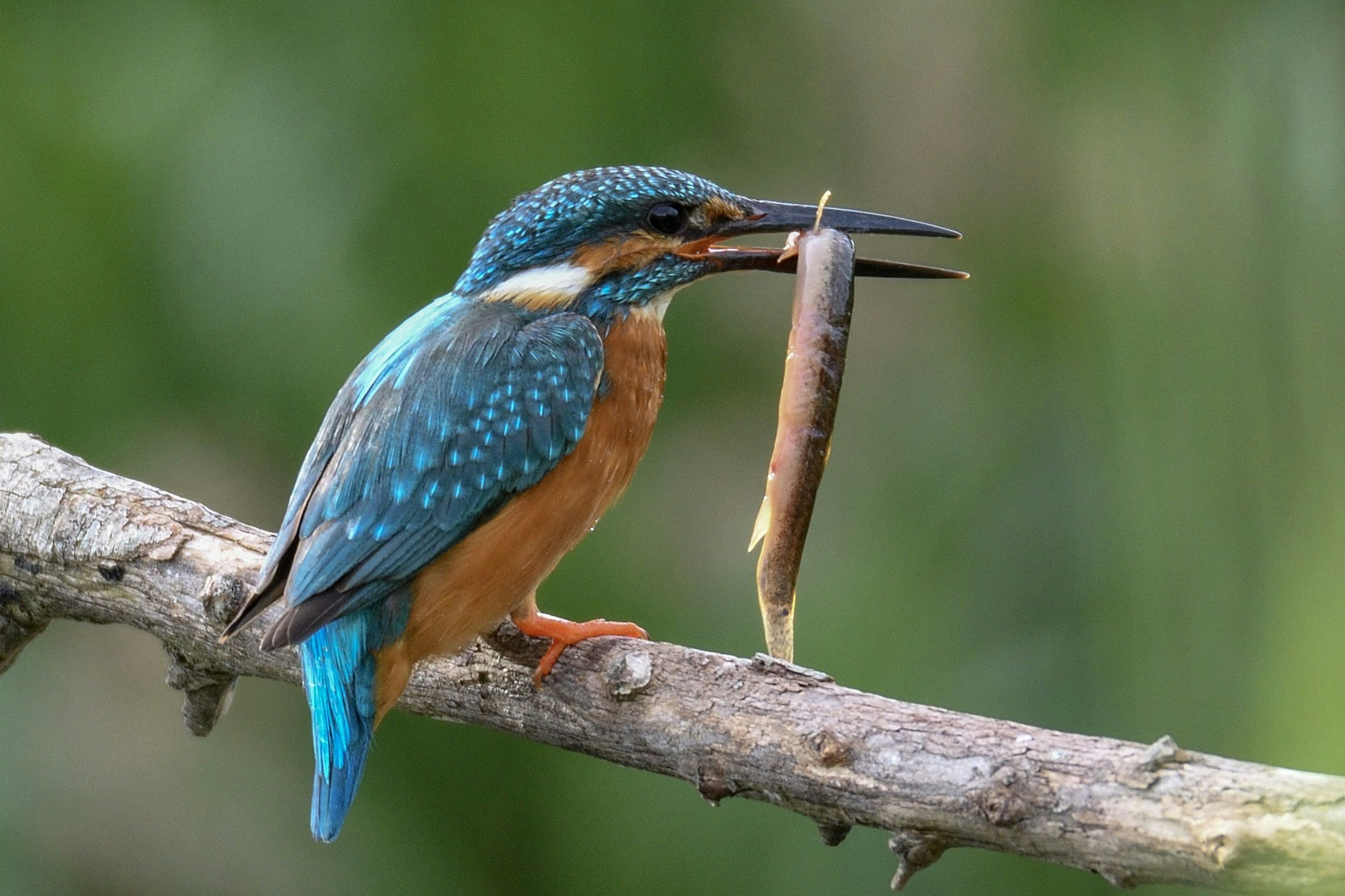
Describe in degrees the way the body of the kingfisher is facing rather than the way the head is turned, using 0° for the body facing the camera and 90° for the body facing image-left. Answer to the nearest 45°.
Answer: approximately 270°
